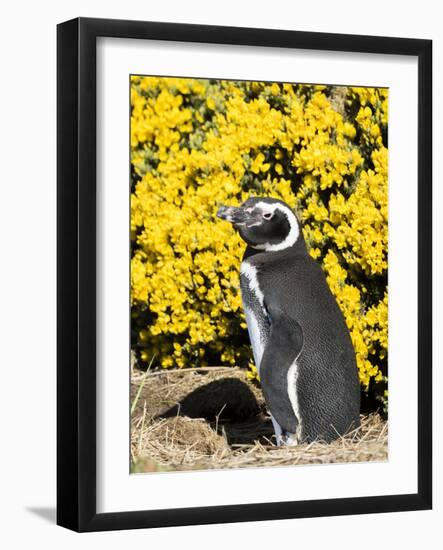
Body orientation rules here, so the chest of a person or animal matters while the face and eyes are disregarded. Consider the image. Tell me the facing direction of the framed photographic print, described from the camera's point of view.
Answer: facing the viewer and to the right of the viewer
